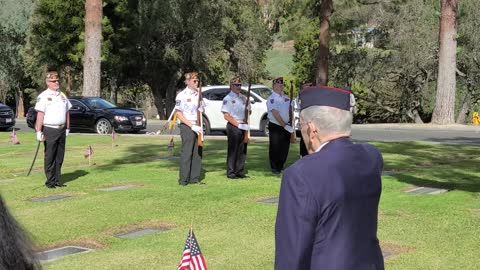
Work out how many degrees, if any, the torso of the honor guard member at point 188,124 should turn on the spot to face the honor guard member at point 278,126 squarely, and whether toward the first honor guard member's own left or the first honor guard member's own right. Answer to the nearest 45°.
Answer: approximately 90° to the first honor guard member's own left

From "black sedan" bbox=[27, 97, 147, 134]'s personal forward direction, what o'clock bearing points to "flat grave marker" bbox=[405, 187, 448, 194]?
The flat grave marker is roughly at 1 o'clock from the black sedan.

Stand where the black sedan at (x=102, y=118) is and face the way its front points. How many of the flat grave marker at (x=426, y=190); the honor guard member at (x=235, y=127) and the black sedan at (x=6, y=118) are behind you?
1

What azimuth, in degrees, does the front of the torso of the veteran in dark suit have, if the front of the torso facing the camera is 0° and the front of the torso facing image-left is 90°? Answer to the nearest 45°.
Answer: approximately 135°

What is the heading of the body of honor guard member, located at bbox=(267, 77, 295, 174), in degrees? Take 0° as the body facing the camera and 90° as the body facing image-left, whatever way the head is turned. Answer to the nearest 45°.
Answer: approximately 315°

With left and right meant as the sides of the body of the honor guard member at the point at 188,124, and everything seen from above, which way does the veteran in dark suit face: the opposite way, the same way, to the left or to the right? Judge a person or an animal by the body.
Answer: the opposite way

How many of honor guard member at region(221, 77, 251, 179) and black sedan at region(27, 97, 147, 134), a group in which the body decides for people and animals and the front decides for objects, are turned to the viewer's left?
0

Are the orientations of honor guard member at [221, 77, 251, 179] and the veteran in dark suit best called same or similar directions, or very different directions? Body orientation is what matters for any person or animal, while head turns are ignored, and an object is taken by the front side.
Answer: very different directions

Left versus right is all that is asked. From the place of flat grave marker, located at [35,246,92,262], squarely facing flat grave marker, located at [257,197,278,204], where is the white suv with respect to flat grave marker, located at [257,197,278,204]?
left

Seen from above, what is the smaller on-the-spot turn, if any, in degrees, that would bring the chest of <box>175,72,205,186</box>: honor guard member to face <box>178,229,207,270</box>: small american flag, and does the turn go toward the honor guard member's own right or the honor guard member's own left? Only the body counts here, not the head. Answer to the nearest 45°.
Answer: approximately 45° to the honor guard member's own right

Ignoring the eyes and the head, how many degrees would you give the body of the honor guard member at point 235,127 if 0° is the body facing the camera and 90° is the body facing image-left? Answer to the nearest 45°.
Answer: approximately 315°

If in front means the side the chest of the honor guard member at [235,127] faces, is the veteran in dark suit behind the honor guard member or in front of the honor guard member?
in front
